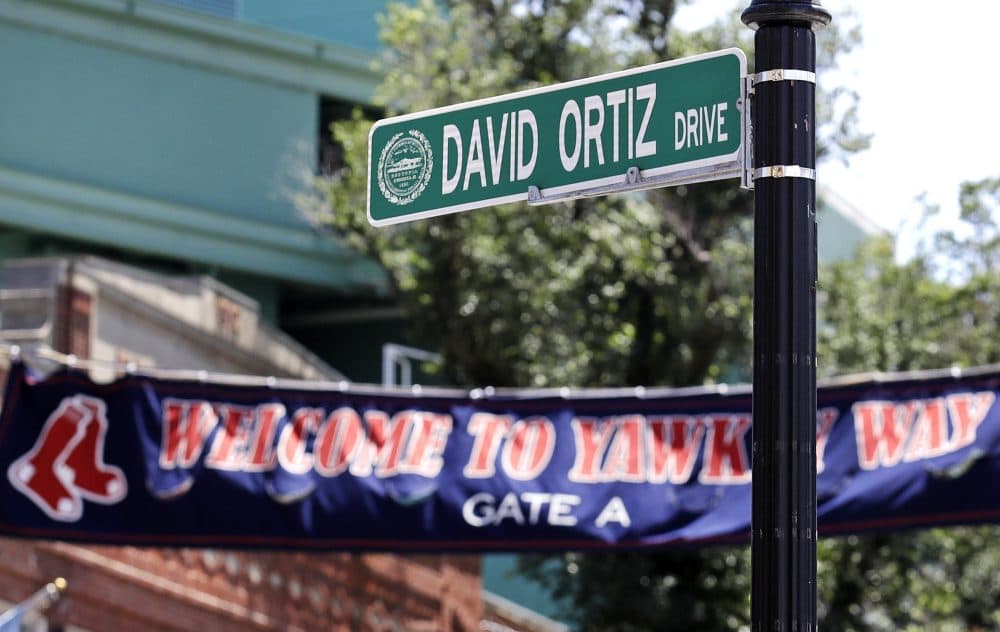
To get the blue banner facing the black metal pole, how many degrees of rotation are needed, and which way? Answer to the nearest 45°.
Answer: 0° — it already faces it

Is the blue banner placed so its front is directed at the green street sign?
yes

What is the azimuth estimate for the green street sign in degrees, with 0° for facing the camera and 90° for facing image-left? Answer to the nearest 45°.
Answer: approximately 45°

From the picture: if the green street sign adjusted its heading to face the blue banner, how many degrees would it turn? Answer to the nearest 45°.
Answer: approximately 135° to its right

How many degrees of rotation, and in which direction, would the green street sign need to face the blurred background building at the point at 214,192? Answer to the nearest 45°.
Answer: approximately 135° to its right

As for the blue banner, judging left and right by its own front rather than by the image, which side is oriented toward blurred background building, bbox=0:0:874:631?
back

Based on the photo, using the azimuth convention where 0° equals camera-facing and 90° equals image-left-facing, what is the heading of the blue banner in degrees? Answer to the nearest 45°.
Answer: approximately 0°
